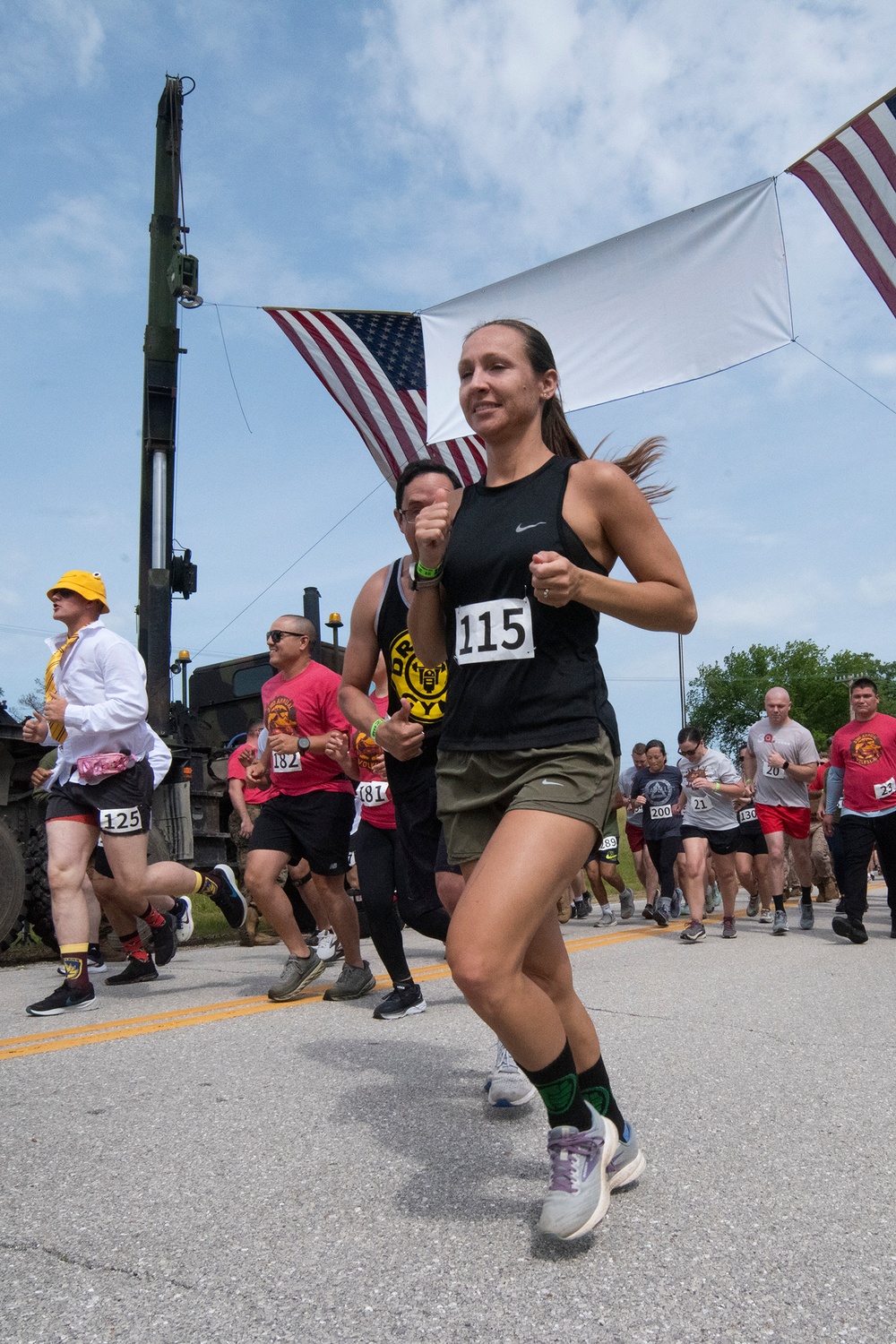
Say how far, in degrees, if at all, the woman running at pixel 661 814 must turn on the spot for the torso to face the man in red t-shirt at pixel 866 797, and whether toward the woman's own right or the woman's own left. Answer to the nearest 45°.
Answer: approximately 45° to the woman's own left

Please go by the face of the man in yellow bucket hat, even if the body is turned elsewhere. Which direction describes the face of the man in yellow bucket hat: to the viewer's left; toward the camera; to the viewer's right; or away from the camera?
to the viewer's left

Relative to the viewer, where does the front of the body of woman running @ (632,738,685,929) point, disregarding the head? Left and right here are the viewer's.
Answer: facing the viewer

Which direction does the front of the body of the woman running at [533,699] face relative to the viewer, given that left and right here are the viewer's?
facing the viewer and to the left of the viewer

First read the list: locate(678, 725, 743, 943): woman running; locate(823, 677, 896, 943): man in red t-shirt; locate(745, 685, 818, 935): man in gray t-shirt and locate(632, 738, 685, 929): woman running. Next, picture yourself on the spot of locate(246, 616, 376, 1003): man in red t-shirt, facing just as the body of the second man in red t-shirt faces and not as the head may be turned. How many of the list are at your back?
4

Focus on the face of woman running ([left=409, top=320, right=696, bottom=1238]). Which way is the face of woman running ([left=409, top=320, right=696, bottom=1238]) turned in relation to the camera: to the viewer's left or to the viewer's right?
to the viewer's left

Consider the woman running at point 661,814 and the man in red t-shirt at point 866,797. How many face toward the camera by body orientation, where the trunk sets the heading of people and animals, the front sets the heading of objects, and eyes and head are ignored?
2

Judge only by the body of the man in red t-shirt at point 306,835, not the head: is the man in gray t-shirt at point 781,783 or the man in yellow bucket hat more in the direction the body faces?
the man in yellow bucket hat

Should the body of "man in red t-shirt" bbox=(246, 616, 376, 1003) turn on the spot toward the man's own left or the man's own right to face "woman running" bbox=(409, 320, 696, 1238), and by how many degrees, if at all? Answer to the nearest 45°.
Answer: approximately 45° to the man's own left
